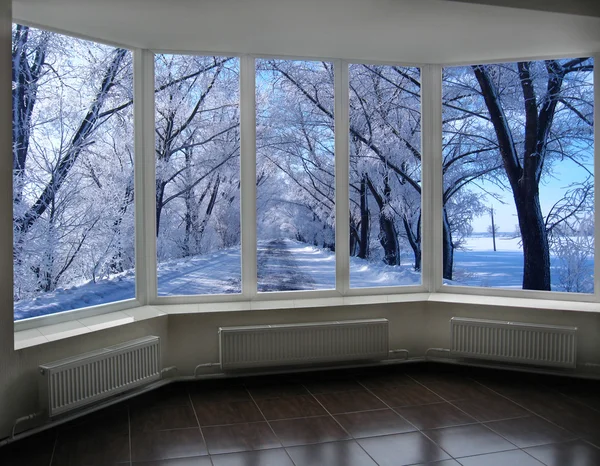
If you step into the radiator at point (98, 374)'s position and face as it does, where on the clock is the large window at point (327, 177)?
The large window is roughly at 10 o'clock from the radiator.

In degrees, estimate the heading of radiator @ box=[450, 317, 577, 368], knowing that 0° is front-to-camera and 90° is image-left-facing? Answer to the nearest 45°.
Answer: approximately 45°

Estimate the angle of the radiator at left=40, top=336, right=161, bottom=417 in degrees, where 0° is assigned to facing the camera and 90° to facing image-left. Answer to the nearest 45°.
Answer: approximately 315°

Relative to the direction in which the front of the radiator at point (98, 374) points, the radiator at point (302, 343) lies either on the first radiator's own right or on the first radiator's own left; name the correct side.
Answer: on the first radiator's own left
